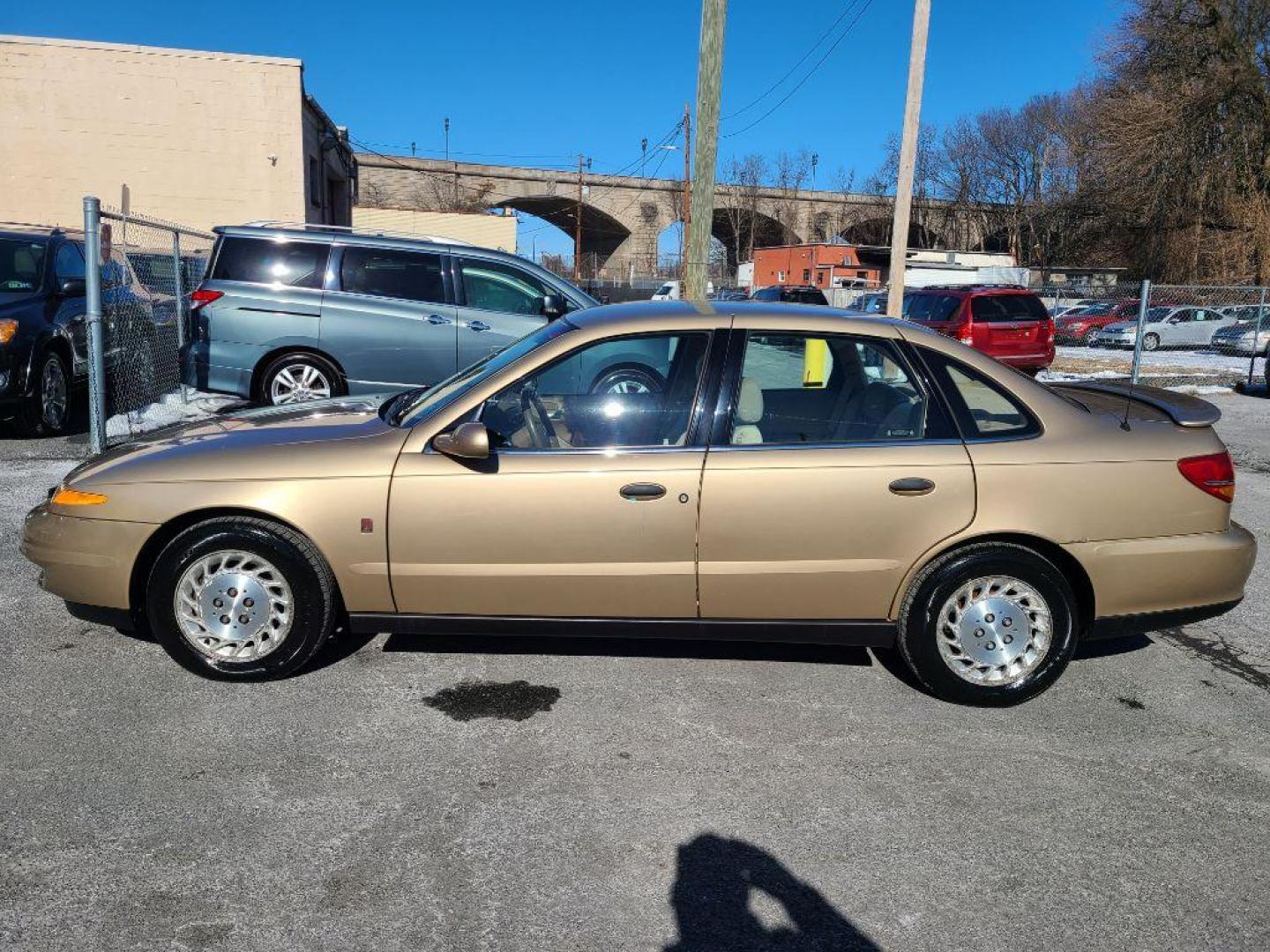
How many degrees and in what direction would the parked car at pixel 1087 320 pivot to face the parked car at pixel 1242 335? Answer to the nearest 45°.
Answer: approximately 90° to its left

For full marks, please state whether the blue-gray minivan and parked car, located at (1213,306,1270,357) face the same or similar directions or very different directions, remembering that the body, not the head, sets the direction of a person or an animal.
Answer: very different directions

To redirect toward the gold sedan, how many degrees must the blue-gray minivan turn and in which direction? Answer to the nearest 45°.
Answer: approximately 90° to its right

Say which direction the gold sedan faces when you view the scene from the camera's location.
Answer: facing to the left of the viewer

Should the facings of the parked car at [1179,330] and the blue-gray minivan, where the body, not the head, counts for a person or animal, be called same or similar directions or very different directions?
very different directions
